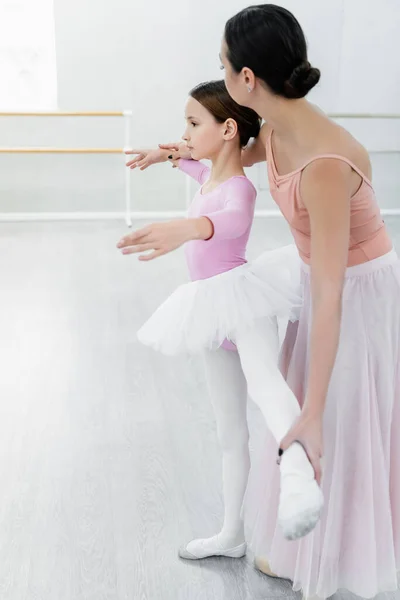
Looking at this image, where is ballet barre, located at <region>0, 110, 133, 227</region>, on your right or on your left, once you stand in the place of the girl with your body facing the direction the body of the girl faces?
on your right

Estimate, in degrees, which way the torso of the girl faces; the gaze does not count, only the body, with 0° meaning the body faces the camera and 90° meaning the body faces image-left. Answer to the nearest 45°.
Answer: approximately 90°

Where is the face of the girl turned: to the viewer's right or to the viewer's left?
to the viewer's left
